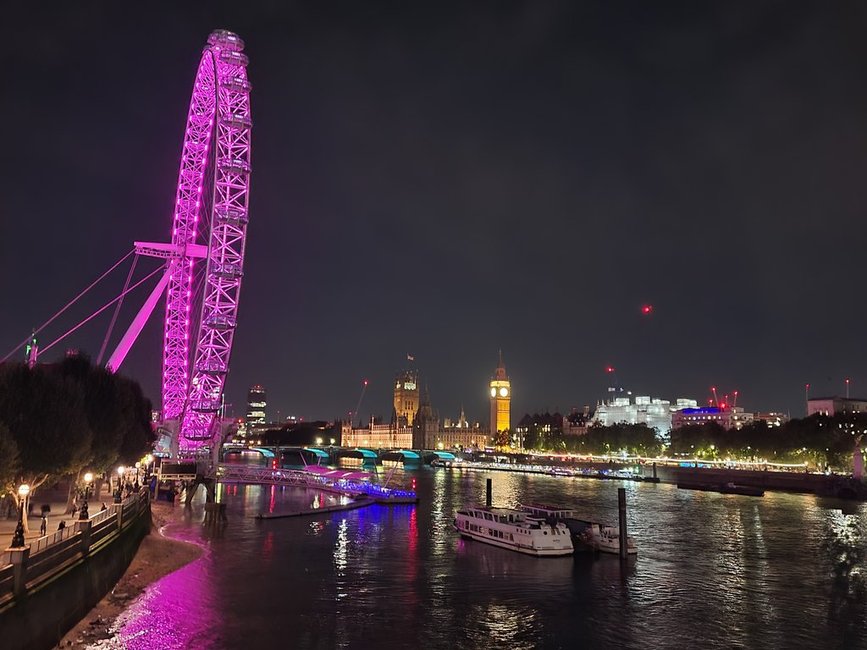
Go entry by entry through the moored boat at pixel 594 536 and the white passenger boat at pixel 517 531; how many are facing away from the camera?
0

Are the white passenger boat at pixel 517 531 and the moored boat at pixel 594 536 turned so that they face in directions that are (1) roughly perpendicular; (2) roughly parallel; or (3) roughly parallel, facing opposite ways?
roughly parallel
